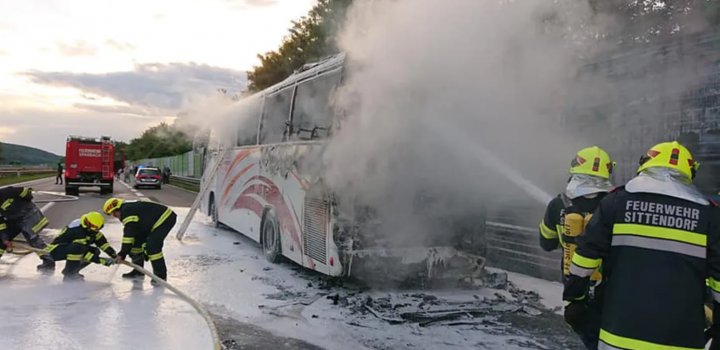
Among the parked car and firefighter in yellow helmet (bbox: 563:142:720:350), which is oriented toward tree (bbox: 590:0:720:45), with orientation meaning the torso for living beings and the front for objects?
the firefighter in yellow helmet

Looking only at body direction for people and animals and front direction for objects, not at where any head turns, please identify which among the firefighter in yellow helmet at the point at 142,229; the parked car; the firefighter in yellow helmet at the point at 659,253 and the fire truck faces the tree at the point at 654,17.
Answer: the firefighter in yellow helmet at the point at 659,253

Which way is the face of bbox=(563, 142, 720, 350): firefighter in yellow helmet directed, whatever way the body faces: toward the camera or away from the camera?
away from the camera

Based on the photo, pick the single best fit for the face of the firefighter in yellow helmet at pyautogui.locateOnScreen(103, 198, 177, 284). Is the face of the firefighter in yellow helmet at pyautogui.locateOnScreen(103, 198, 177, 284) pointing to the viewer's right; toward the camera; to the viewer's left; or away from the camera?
to the viewer's left

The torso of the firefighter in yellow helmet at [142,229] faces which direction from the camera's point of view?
to the viewer's left

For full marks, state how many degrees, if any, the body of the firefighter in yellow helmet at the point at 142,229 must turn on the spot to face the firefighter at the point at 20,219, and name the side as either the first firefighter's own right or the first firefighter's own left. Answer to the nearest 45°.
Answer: approximately 45° to the first firefighter's own right

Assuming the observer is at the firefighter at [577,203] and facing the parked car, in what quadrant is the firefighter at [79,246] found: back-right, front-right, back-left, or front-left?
front-left

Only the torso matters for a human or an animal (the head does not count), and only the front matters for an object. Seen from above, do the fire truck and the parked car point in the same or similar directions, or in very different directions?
same or similar directions
